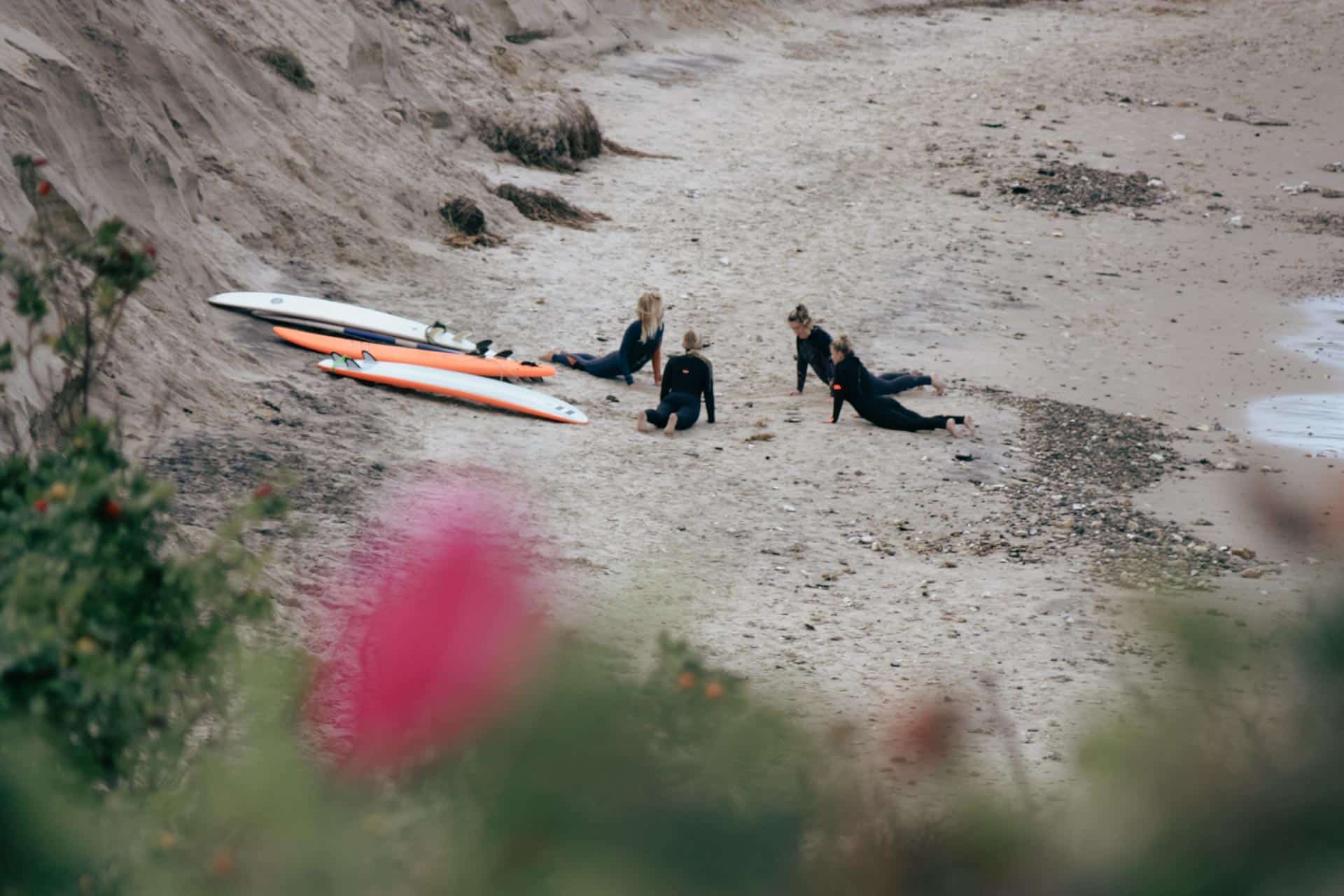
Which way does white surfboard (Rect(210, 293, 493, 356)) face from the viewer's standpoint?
to the viewer's left

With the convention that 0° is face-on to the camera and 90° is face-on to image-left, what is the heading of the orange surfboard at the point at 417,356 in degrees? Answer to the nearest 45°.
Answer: approximately 90°

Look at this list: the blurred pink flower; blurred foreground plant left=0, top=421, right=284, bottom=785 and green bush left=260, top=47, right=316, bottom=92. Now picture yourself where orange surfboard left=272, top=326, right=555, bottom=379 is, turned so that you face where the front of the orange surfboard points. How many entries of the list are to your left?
2

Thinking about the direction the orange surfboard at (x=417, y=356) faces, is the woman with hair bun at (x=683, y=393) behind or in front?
behind

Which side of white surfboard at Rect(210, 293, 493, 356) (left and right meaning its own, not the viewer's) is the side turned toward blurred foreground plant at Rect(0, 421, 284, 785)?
left

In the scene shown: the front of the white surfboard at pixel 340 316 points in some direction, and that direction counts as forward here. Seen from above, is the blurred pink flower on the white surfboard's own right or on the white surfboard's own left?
on the white surfboard's own left

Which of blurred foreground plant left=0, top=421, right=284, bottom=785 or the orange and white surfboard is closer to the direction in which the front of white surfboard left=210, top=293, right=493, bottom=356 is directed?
the blurred foreground plant
